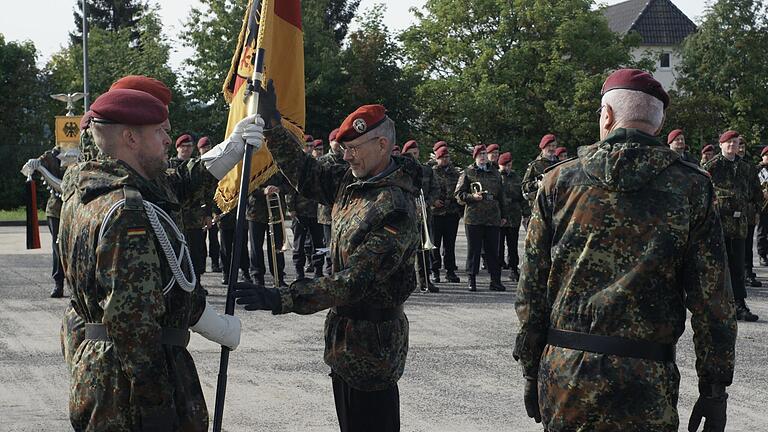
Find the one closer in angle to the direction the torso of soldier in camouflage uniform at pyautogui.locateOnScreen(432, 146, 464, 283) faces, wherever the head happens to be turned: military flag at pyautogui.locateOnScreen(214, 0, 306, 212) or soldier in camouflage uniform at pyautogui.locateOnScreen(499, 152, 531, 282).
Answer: the military flag

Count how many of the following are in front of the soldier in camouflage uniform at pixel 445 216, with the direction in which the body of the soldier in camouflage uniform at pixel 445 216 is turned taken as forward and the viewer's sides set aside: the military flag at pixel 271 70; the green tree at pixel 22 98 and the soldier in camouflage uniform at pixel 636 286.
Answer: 2

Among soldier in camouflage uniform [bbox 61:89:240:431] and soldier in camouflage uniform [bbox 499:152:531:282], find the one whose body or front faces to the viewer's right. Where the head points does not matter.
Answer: soldier in camouflage uniform [bbox 61:89:240:431]

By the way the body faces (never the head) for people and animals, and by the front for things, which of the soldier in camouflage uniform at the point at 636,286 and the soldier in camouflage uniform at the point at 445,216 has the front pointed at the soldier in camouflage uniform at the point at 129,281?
the soldier in camouflage uniform at the point at 445,216

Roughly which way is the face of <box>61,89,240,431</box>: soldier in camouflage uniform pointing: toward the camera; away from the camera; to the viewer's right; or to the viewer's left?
to the viewer's right

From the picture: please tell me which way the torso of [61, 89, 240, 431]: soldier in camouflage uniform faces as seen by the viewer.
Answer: to the viewer's right

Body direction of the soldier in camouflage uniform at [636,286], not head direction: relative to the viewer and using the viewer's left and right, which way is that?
facing away from the viewer

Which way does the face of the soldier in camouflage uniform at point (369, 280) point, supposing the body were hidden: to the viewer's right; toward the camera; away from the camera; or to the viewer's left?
to the viewer's left
